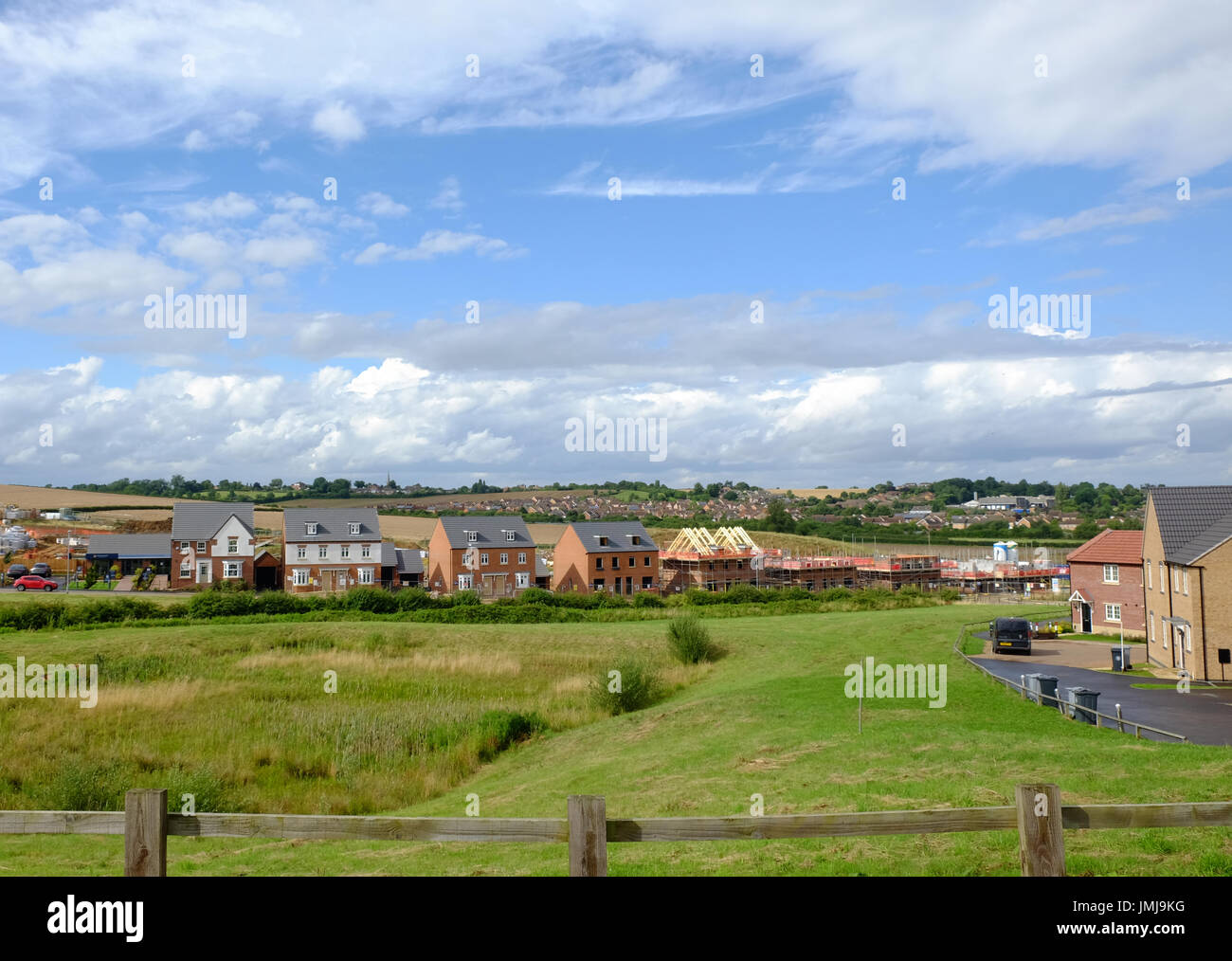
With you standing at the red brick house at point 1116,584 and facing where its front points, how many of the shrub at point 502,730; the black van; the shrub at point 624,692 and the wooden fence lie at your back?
0

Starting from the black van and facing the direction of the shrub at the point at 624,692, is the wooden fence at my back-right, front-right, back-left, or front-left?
front-left

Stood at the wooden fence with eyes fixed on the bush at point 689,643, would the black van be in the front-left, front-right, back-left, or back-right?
front-right

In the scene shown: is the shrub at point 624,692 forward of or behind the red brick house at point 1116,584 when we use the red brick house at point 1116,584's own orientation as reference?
forward

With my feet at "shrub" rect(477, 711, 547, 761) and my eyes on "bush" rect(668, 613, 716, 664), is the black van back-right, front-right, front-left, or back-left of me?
front-right

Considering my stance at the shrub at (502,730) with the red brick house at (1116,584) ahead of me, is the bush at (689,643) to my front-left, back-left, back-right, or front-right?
front-left

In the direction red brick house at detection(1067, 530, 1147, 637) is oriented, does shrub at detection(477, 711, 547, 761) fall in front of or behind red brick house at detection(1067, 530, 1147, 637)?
in front

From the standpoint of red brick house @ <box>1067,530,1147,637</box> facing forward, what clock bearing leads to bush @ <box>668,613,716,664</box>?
The bush is roughly at 12 o'clock from the red brick house.

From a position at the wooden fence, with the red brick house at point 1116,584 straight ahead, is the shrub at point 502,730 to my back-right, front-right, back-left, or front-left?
front-left

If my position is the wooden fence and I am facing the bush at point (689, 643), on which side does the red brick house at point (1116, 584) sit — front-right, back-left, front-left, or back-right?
front-right

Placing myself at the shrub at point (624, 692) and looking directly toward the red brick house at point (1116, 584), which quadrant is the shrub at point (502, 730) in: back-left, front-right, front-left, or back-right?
back-right

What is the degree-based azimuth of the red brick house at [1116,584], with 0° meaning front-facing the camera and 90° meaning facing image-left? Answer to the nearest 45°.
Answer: approximately 45°

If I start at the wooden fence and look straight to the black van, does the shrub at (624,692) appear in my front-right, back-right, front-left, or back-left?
front-left
